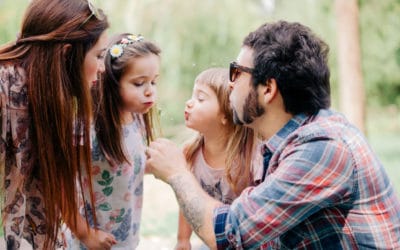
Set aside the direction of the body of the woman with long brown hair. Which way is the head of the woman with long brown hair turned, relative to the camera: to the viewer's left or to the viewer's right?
to the viewer's right

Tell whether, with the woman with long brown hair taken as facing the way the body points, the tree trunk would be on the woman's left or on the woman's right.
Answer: on the woman's left

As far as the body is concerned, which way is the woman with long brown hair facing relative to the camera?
to the viewer's right

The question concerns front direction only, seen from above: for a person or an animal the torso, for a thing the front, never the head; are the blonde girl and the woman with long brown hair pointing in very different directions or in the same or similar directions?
very different directions

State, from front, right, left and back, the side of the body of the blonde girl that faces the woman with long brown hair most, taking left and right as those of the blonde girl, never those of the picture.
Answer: front

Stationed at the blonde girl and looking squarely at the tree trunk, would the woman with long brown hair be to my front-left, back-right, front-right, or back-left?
back-left

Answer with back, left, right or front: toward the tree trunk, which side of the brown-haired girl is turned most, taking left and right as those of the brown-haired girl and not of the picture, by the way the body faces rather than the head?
left

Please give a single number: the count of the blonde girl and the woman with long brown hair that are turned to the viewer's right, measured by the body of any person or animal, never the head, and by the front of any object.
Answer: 1

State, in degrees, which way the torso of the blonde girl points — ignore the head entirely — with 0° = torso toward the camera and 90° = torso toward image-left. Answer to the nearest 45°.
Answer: approximately 45°
